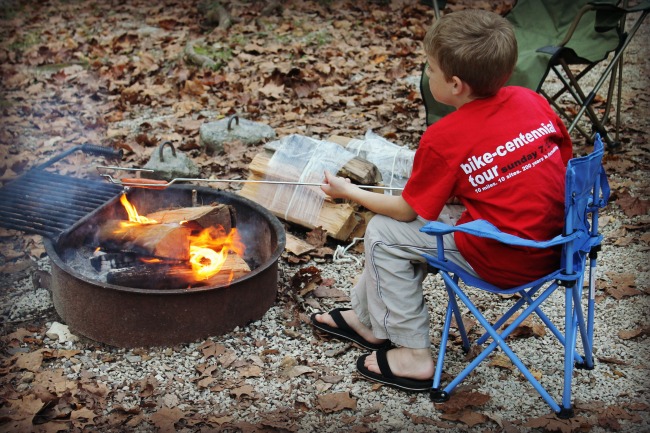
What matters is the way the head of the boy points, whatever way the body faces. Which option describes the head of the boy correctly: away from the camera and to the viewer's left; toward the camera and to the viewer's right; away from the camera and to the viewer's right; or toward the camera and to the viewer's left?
away from the camera and to the viewer's left

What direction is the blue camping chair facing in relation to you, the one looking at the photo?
facing to the left of the viewer

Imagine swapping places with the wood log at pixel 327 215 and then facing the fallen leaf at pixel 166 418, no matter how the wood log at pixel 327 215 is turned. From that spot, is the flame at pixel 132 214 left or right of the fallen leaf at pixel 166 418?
right

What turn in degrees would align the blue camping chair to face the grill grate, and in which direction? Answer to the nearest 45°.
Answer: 0° — it already faces it

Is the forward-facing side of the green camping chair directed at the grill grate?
yes

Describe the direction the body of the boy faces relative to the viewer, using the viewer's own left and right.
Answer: facing away from the viewer and to the left of the viewer

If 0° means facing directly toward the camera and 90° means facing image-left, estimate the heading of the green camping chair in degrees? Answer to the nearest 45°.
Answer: approximately 45°
